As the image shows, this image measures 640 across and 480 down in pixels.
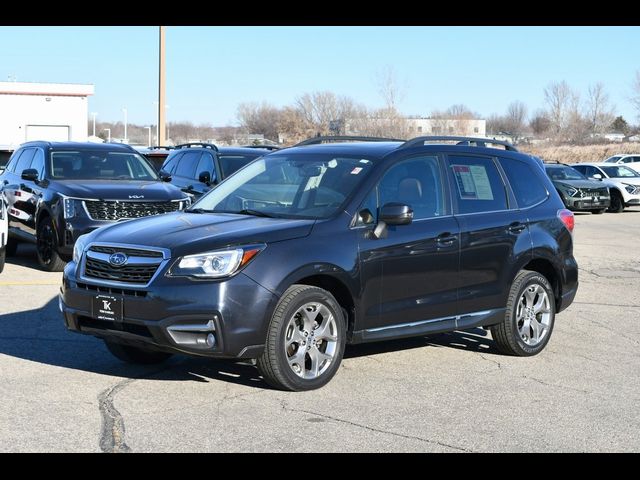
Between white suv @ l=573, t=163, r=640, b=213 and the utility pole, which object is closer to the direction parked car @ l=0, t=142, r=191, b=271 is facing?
the white suv

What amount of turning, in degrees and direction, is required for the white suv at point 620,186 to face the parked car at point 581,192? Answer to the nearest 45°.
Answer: approximately 90° to its right

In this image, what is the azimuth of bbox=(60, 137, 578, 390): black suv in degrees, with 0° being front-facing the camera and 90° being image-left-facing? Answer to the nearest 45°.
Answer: approximately 45°

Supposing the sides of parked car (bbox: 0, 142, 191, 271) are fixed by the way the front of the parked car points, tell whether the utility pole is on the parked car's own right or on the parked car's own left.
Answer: on the parked car's own left

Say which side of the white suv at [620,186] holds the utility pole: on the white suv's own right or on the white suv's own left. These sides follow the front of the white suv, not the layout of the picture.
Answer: on the white suv's own right

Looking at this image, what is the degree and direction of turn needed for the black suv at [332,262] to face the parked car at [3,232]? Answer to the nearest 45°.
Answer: approximately 90° to its right

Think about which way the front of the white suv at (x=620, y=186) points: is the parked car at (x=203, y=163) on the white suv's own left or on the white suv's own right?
on the white suv's own right

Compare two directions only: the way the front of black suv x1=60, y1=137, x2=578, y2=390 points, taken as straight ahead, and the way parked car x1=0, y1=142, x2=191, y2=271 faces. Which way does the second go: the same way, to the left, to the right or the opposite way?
to the left

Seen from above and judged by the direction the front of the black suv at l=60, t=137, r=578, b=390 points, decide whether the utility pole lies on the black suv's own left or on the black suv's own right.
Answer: on the black suv's own right

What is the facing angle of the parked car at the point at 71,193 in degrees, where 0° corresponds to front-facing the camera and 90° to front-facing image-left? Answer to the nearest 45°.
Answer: approximately 315°

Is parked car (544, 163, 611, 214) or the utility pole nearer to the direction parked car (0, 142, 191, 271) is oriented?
the parked car

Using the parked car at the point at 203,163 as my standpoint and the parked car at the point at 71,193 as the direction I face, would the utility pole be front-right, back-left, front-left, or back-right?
back-right
